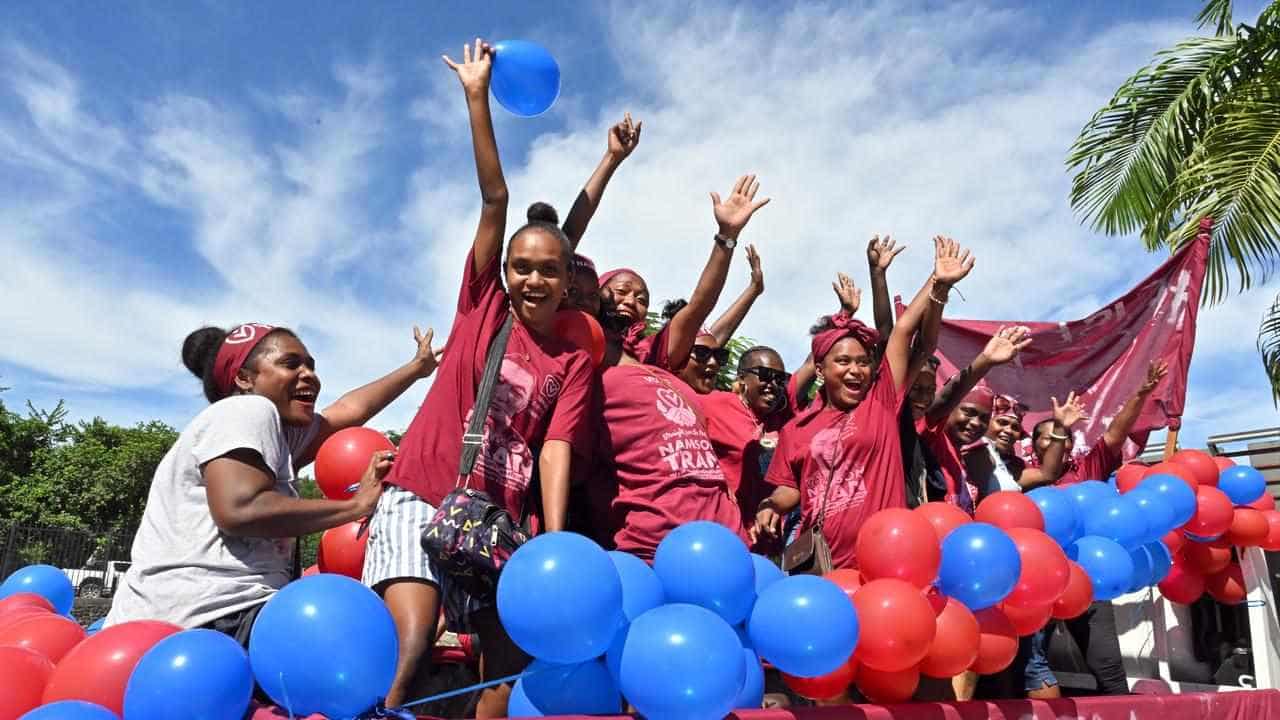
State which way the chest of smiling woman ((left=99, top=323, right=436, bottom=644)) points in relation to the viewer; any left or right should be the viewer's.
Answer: facing to the right of the viewer

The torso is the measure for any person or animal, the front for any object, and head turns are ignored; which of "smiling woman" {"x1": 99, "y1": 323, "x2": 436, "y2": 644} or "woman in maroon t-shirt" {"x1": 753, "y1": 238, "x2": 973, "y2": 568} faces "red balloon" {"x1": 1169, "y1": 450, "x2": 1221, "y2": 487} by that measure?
the smiling woman

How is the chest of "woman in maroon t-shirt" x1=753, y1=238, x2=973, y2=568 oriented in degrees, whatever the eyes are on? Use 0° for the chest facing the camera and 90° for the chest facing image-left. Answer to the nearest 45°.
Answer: approximately 0°

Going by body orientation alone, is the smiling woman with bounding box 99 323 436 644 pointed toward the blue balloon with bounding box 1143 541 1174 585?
yes

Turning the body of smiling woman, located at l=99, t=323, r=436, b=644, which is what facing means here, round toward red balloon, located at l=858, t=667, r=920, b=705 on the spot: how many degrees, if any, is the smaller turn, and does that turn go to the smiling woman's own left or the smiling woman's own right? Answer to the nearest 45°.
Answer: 0° — they already face it

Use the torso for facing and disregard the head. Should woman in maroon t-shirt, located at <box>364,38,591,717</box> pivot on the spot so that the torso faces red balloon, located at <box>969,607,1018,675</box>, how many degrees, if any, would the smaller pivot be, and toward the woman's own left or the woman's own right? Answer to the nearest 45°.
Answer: approximately 45° to the woman's own left

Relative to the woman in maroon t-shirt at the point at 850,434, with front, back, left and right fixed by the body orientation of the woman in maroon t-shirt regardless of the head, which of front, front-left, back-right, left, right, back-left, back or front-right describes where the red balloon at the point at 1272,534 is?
back-left

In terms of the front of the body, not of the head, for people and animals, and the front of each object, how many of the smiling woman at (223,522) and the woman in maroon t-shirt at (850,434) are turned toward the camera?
1

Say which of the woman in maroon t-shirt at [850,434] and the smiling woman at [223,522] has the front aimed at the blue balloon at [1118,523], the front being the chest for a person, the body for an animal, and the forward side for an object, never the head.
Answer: the smiling woman

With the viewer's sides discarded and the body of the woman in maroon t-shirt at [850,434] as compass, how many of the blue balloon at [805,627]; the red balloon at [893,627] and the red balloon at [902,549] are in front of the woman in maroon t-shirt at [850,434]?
3

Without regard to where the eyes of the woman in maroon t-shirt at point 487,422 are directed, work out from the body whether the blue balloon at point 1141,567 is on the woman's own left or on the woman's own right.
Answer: on the woman's own left

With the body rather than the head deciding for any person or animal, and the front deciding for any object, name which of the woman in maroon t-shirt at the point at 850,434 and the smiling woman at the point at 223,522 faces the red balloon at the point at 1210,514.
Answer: the smiling woman
